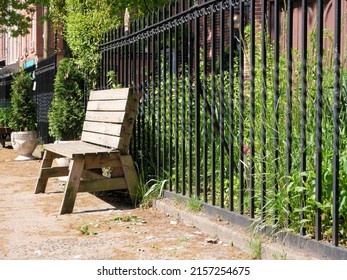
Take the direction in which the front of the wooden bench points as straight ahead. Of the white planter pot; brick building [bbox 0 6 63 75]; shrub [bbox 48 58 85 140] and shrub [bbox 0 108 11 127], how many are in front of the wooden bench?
0

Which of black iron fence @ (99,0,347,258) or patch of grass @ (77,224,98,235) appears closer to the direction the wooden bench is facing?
the patch of grass

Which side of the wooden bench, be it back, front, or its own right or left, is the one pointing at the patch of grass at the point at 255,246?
left

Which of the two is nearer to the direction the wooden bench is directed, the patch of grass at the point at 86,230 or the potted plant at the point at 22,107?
the patch of grass

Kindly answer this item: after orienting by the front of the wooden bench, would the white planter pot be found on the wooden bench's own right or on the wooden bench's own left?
on the wooden bench's own right

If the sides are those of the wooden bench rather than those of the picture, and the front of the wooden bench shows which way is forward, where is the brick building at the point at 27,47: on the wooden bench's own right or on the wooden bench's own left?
on the wooden bench's own right

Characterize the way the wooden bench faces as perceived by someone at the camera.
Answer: facing the viewer and to the left of the viewer

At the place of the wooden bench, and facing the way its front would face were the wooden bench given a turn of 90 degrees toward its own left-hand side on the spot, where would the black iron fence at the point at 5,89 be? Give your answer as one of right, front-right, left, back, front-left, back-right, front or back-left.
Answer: back-left

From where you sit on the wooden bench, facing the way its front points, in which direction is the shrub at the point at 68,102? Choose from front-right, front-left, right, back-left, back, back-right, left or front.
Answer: back-right

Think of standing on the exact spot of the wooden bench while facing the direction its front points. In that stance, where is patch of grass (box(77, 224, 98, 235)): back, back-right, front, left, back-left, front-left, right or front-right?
front-left

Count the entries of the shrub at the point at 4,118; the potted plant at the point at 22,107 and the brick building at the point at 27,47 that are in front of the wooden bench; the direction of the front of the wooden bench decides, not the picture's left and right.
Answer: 0

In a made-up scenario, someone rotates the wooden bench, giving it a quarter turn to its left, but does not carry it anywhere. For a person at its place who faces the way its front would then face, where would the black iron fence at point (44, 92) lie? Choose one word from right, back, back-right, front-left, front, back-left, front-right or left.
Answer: back-left

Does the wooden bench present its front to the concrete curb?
no

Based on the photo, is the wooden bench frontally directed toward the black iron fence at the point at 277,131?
no
